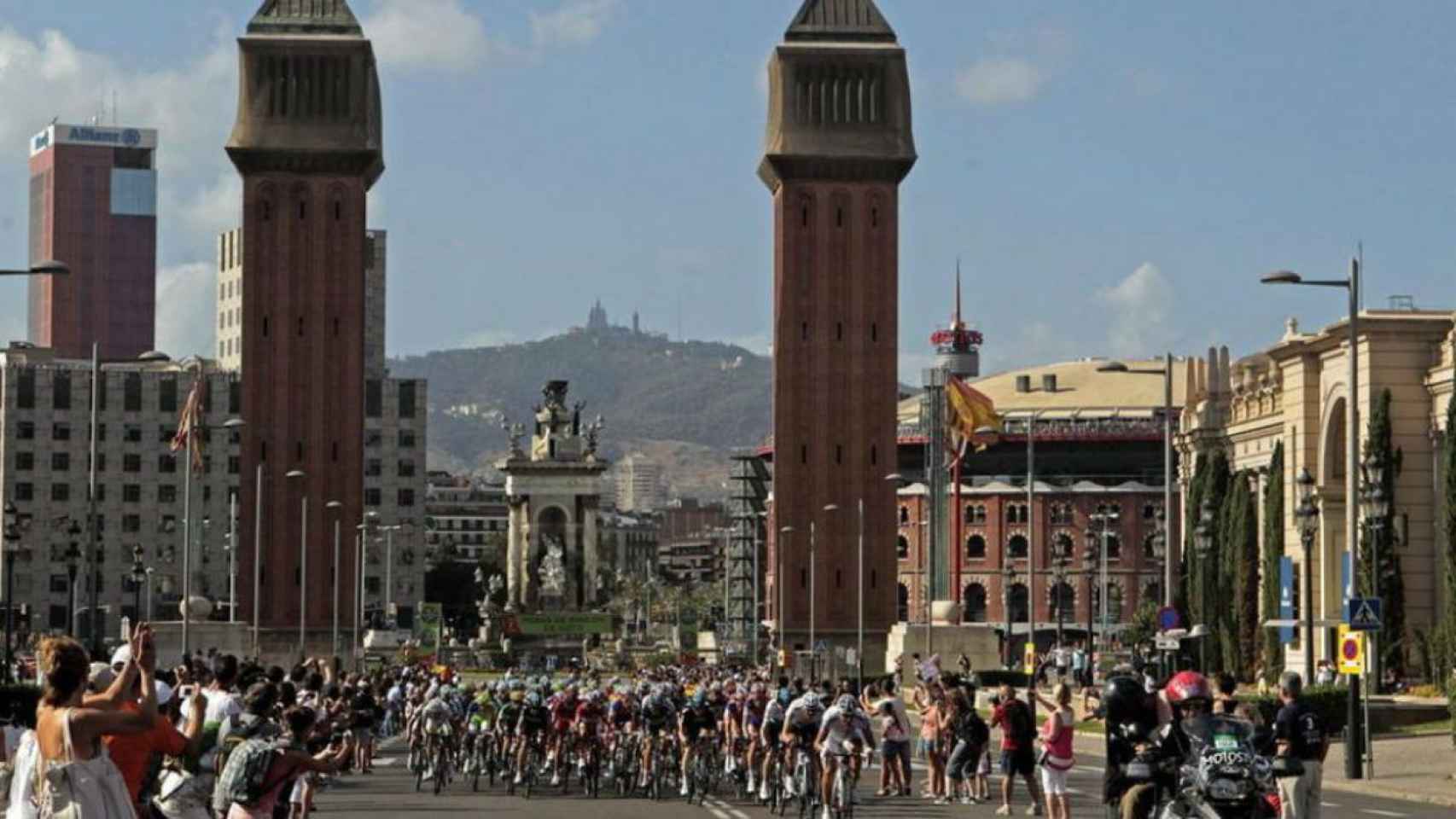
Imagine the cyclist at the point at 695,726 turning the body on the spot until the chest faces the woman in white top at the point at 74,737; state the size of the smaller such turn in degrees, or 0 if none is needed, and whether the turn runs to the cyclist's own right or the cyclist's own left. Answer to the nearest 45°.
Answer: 0° — they already face them

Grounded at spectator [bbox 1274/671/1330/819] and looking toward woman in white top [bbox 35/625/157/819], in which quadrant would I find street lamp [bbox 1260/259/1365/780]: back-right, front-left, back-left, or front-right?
back-right

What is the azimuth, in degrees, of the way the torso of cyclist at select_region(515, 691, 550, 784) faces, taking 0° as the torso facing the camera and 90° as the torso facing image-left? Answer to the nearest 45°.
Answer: approximately 0°

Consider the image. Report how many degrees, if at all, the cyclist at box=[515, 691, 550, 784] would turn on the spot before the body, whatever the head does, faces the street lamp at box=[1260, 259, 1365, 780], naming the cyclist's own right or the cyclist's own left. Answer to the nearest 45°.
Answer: approximately 90° to the cyclist's own left

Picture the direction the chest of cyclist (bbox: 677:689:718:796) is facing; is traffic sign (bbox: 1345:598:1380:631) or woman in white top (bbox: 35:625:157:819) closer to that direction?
the woman in white top

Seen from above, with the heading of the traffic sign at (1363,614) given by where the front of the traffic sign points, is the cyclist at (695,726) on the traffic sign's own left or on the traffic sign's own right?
on the traffic sign's own right

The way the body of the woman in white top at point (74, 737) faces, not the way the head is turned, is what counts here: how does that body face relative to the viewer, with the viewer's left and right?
facing away from the viewer and to the right of the viewer
